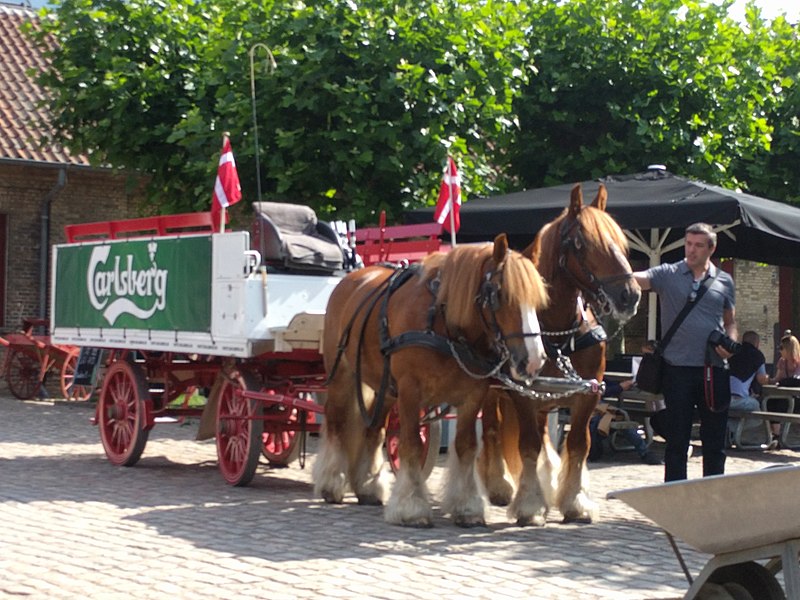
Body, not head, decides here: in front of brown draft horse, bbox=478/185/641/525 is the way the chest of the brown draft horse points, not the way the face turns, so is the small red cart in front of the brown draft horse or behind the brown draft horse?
behind

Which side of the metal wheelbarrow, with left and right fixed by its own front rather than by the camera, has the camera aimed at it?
left

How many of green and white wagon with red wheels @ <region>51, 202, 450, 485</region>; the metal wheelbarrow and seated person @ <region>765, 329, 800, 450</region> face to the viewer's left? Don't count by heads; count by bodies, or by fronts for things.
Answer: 2

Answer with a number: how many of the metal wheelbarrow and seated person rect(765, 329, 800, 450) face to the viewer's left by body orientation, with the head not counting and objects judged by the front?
2

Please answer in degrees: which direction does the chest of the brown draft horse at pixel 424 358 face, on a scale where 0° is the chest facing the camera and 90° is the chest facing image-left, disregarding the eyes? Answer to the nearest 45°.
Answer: approximately 315°

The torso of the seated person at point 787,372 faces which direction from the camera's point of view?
to the viewer's left

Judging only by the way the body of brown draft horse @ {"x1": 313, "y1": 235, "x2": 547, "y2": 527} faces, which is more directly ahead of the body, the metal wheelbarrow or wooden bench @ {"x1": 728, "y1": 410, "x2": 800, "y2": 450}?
the metal wheelbarrow
